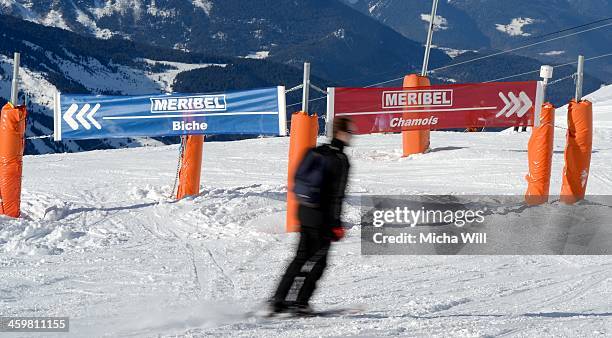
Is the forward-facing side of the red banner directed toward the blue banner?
no

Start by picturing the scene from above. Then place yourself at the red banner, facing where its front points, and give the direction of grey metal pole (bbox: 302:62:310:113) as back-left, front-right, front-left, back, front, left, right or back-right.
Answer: front-right

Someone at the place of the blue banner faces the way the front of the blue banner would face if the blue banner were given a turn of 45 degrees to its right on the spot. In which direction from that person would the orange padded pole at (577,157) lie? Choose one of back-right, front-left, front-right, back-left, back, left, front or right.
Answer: back-left

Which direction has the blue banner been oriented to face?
toward the camera

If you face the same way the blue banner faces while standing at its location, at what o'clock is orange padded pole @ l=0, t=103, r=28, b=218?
The orange padded pole is roughly at 3 o'clock from the blue banner.

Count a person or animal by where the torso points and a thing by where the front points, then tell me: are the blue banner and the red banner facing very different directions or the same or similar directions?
same or similar directions

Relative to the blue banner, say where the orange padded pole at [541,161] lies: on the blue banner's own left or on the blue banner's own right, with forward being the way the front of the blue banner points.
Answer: on the blue banner's own left

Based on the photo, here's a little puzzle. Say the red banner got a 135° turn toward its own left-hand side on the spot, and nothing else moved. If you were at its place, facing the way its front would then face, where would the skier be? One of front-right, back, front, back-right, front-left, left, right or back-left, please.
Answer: back-right

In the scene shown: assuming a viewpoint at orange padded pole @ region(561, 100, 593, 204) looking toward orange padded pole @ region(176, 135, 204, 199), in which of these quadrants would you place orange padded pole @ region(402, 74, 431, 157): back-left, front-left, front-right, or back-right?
front-right

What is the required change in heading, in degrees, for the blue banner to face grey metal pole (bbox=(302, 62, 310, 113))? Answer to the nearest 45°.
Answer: approximately 45° to its left

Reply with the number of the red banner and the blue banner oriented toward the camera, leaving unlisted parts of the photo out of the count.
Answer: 2

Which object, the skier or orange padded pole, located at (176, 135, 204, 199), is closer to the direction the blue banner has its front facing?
the skier
